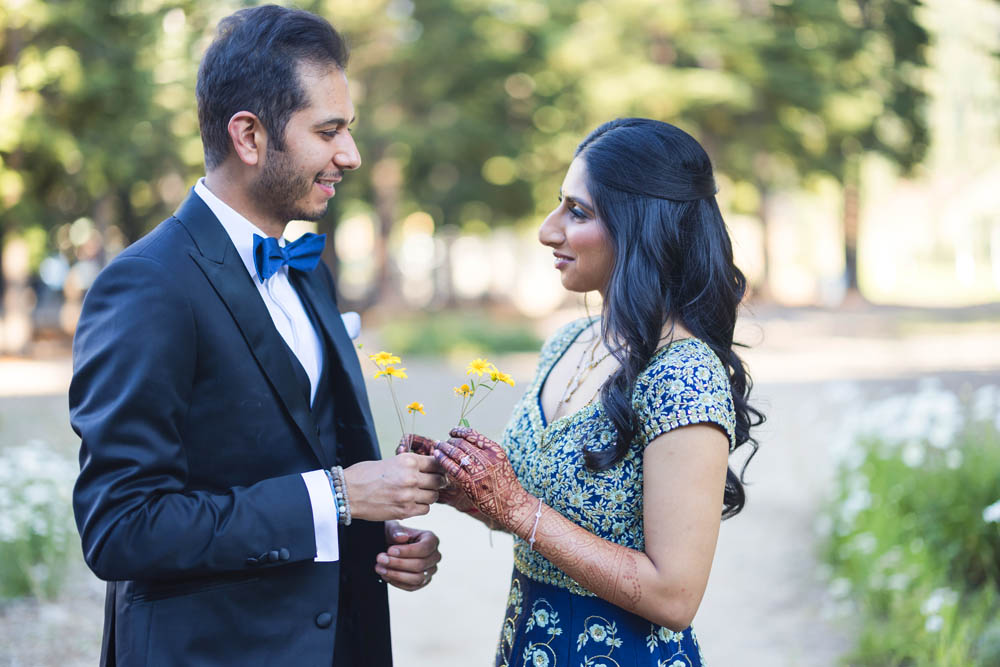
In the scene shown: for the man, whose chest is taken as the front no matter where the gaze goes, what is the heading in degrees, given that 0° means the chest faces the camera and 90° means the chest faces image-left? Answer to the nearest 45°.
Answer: approximately 315°

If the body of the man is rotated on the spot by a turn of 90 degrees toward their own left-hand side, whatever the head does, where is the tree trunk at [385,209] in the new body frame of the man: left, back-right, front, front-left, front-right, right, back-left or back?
front-left

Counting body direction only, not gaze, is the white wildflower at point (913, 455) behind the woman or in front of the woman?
behind

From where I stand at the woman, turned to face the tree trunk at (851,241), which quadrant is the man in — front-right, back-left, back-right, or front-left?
back-left

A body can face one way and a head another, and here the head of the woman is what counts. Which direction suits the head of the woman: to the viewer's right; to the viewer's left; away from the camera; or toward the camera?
to the viewer's left

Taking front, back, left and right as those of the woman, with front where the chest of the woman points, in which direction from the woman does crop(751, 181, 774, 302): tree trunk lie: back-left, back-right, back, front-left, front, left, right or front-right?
back-right

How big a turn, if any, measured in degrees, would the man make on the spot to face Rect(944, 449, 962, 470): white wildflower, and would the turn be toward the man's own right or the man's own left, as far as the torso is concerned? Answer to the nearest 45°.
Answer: approximately 90° to the man's own left

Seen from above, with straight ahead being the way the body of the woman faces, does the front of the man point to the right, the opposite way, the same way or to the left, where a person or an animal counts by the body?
to the left

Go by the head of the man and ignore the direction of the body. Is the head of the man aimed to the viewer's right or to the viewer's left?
to the viewer's right

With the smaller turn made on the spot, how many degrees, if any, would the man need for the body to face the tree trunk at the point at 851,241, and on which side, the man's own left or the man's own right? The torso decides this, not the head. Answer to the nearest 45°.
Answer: approximately 90° to the man's own left

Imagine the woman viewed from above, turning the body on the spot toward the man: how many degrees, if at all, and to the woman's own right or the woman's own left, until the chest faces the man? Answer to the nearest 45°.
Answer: approximately 45° to the woman's own right

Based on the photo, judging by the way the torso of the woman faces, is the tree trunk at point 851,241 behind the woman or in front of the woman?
behind
